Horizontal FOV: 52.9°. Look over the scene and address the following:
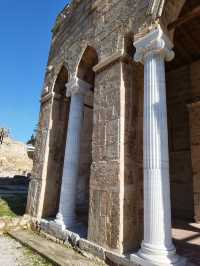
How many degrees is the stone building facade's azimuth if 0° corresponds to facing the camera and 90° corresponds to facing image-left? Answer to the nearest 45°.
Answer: approximately 45°
